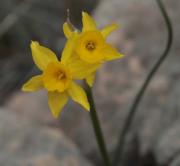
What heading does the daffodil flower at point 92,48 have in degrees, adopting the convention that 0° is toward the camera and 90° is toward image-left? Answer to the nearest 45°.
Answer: approximately 0°

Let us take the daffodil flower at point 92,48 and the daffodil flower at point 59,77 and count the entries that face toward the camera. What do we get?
2

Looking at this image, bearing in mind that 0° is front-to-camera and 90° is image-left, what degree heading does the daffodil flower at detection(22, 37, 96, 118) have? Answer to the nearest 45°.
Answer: approximately 0°
